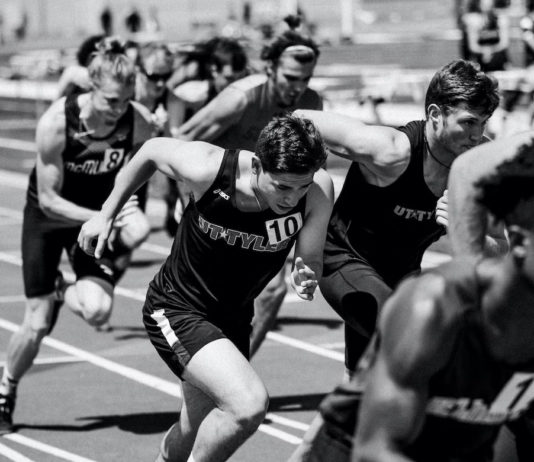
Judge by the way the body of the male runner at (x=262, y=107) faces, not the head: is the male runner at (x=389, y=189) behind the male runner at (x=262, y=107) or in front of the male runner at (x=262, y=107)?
in front

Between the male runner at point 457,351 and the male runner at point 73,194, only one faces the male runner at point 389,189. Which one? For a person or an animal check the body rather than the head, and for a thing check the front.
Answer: the male runner at point 73,194

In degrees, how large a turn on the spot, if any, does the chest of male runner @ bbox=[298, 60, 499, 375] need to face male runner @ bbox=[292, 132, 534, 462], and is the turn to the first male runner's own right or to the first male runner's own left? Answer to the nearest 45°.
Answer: approximately 45° to the first male runner's own right

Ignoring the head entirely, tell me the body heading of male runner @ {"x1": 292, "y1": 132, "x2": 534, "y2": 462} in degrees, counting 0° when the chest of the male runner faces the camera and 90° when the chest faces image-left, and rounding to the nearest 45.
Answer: approximately 315°

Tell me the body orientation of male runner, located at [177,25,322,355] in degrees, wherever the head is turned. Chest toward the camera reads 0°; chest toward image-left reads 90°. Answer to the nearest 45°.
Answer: approximately 315°

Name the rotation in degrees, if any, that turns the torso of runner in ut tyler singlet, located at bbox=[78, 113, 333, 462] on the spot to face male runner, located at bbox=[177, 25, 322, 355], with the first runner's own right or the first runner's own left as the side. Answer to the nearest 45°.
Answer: approximately 135° to the first runner's own left

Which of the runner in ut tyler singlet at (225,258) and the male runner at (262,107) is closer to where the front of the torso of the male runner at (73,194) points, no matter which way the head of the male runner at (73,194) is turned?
the runner in ut tyler singlet

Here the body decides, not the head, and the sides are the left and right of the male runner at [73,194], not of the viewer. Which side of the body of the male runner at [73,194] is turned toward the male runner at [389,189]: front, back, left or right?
front

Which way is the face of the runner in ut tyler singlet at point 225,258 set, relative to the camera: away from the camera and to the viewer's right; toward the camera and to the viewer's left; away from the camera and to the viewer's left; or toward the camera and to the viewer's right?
toward the camera and to the viewer's right
